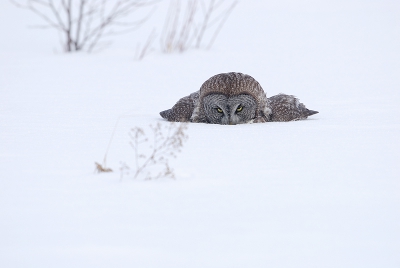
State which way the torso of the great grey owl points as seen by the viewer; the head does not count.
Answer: toward the camera

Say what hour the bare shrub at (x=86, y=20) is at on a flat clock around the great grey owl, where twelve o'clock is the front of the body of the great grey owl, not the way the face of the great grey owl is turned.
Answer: The bare shrub is roughly at 5 o'clock from the great grey owl.
